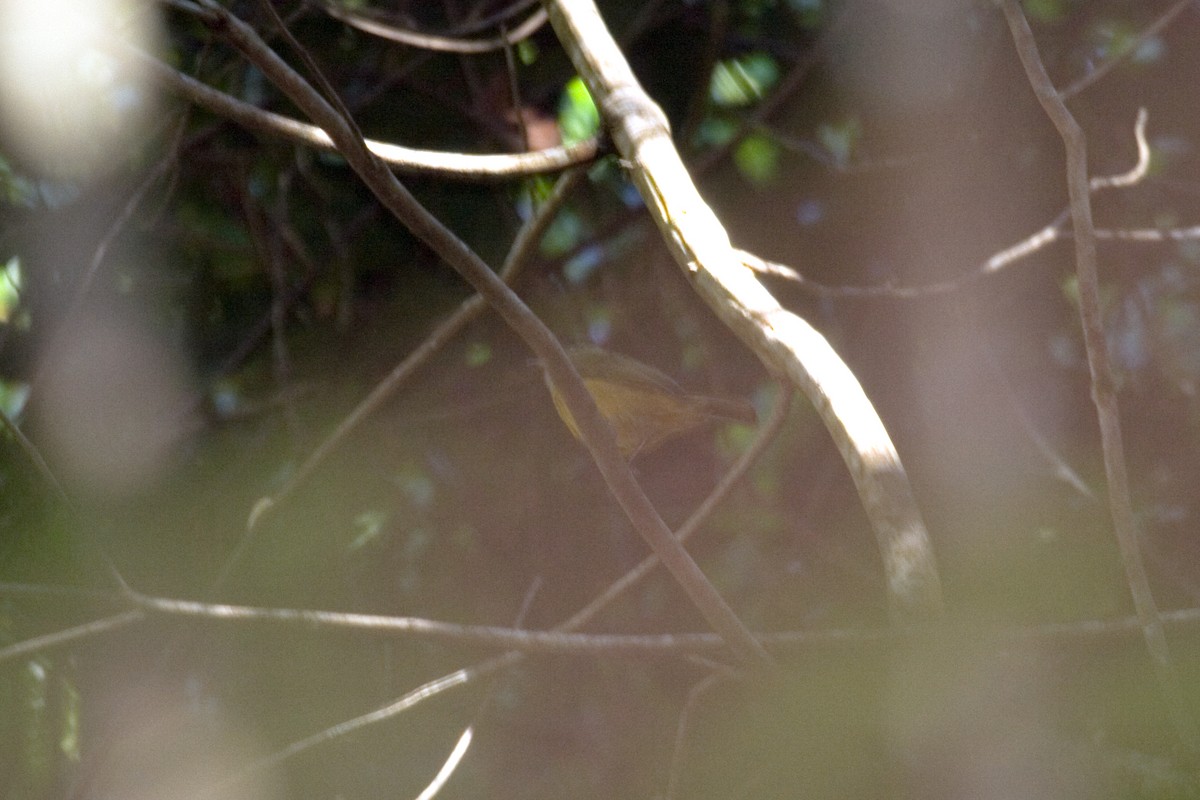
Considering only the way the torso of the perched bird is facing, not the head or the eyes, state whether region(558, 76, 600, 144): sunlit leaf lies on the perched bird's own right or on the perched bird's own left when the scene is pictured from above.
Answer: on the perched bird's own right

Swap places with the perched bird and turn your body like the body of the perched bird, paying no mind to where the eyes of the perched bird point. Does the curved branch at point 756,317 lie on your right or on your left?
on your left

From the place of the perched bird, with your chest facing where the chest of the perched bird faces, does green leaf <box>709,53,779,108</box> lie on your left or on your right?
on your right

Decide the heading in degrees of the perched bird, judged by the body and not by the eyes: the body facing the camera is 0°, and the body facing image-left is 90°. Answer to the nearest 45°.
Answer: approximately 90°
